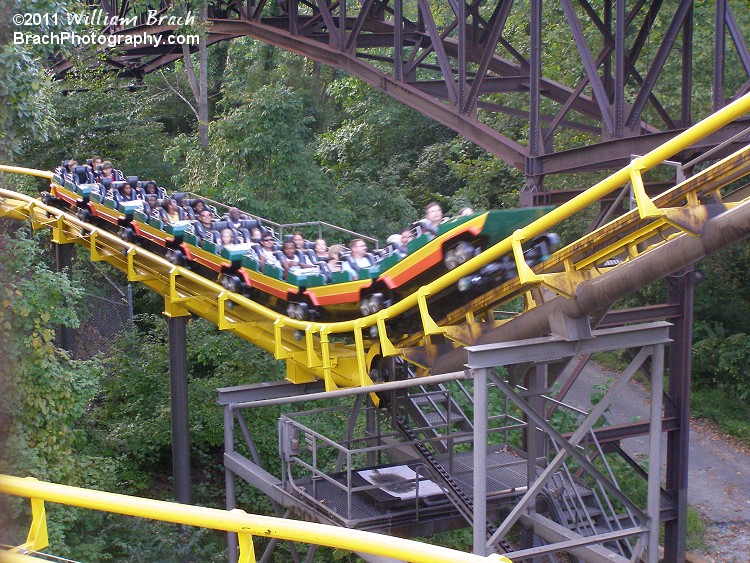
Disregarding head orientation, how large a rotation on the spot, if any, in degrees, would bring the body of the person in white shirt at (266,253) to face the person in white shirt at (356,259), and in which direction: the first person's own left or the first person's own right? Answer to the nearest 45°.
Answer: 0° — they already face them

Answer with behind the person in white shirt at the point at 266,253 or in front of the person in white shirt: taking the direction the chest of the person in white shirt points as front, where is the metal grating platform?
in front

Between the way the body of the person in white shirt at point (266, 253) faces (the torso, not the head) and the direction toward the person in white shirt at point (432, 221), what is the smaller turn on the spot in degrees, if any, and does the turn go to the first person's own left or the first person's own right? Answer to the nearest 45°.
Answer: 0° — they already face them

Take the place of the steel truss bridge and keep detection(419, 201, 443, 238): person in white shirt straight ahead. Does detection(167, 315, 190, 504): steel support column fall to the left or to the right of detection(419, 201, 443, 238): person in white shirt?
right

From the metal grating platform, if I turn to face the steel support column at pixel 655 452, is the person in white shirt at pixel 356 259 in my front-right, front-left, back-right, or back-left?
back-left

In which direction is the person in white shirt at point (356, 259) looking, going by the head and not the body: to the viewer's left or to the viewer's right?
to the viewer's right

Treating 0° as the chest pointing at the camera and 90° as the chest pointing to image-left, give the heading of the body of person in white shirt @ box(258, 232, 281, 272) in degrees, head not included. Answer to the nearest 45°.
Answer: approximately 315°

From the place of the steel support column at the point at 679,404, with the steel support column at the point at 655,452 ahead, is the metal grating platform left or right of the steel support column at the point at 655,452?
right

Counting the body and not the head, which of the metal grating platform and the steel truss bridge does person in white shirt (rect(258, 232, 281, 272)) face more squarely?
the metal grating platform
